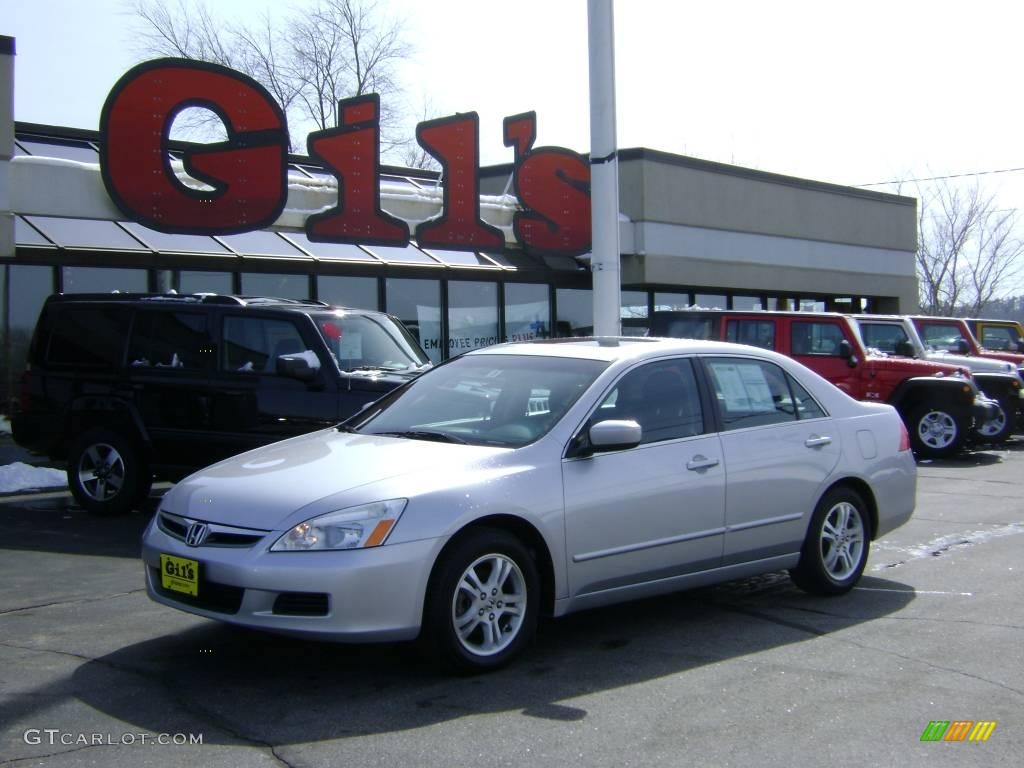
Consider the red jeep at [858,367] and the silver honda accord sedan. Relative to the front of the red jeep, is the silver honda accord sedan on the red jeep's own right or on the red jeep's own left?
on the red jeep's own right

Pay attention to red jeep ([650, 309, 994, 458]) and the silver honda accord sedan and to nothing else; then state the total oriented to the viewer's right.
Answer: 1

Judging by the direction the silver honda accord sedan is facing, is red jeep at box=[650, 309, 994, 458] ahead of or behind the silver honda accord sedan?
behind

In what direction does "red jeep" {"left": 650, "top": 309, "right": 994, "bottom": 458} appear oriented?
to the viewer's right

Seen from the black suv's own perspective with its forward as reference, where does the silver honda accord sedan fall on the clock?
The silver honda accord sedan is roughly at 1 o'clock from the black suv.

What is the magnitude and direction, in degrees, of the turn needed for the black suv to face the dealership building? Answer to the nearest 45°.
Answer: approximately 90° to its left

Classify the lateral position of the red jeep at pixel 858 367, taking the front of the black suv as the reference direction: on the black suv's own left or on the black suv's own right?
on the black suv's own left

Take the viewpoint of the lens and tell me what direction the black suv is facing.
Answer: facing the viewer and to the right of the viewer

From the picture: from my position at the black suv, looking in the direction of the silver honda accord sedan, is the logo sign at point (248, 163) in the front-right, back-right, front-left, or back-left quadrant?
back-left

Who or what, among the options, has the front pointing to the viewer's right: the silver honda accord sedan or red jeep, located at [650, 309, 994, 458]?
the red jeep

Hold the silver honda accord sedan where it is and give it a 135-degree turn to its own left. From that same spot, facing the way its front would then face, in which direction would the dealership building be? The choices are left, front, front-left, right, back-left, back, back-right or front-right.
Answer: left

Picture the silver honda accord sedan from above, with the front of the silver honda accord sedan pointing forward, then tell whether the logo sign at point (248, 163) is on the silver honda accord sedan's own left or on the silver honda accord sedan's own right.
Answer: on the silver honda accord sedan's own right

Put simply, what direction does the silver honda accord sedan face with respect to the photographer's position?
facing the viewer and to the left of the viewer
